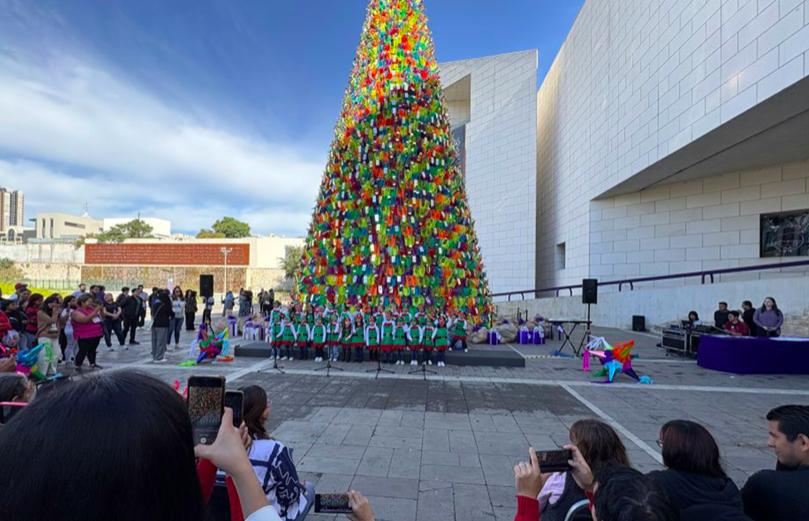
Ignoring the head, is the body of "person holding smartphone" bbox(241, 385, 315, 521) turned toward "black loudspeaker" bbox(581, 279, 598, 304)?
yes

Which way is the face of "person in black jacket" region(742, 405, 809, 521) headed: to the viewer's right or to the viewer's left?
to the viewer's left

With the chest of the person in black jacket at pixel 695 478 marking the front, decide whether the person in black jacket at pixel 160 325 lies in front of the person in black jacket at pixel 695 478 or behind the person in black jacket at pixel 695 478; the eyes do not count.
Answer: in front

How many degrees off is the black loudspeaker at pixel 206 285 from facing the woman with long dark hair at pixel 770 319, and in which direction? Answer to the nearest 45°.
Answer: approximately 45° to its left

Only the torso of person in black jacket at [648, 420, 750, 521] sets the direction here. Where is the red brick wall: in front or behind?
in front

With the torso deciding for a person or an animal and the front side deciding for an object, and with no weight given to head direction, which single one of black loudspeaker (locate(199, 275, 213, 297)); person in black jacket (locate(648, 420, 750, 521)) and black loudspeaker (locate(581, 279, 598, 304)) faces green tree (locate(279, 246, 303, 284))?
the person in black jacket

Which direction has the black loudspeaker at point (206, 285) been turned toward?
toward the camera

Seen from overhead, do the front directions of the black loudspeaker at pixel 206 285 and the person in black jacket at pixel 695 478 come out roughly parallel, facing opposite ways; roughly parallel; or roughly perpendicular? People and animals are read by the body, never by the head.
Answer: roughly parallel, facing opposite ways

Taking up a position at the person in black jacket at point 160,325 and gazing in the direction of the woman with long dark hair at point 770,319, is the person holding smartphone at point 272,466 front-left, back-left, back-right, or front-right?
front-right

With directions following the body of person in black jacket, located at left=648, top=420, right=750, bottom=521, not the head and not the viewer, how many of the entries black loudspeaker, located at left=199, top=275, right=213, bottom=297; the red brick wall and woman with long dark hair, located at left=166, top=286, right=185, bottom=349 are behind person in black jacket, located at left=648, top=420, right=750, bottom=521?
0

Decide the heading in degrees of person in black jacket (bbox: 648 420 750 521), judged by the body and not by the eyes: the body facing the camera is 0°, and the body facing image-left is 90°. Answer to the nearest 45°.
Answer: approximately 135°

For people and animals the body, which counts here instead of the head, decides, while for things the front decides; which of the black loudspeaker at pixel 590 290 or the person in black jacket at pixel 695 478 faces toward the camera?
the black loudspeaker

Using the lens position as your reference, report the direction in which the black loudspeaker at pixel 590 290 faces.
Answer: facing the viewer

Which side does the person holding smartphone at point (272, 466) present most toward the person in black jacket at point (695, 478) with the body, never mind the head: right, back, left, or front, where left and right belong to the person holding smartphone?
right

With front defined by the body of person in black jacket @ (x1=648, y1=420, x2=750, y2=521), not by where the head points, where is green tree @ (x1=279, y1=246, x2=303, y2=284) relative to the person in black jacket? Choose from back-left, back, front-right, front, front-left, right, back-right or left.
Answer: front

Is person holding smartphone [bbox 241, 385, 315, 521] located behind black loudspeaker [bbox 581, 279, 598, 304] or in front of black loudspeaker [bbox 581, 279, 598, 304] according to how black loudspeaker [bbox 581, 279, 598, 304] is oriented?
in front

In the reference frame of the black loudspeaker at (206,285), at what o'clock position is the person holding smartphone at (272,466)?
The person holding smartphone is roughly at 12 o'clock from the black loudspeaker.

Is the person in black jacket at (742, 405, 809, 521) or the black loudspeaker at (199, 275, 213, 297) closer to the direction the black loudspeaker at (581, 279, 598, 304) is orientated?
the person in black jacket
